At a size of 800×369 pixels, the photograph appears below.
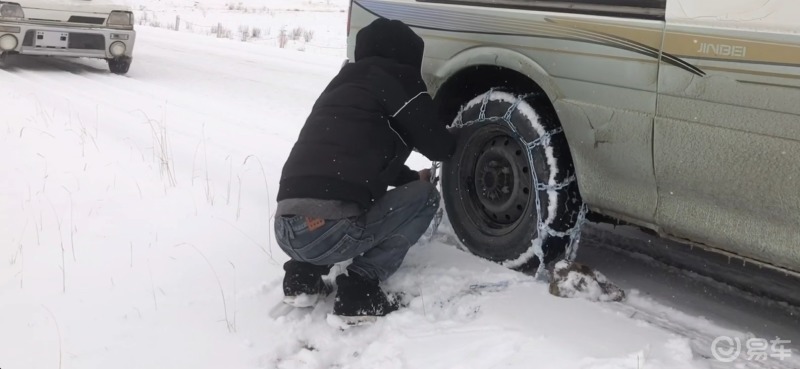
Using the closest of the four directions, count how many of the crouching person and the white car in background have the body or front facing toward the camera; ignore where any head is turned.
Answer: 1

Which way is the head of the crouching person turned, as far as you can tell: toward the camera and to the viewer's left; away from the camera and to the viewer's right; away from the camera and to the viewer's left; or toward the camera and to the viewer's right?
away from the camera and to the viewer's right

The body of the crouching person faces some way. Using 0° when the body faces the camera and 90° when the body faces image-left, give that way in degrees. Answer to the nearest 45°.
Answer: approximately 225°

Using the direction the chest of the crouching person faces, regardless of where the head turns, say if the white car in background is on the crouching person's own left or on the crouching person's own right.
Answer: on the crouching person's own left

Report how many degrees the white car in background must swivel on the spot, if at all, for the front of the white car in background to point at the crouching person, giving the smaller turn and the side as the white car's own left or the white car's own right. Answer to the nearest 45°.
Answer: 0° — it already faces them
